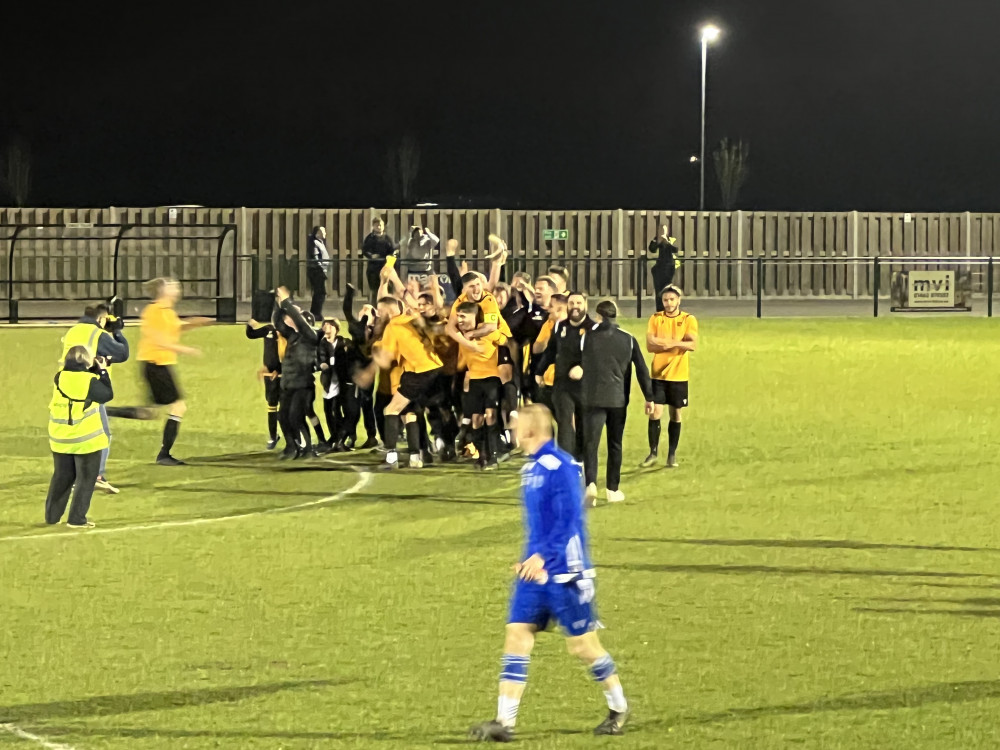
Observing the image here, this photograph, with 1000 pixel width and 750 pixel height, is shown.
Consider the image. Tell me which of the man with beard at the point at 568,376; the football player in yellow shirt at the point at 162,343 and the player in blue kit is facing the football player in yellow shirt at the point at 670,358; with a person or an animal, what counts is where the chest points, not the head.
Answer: the football player in yellow shirt at the point at 162,343

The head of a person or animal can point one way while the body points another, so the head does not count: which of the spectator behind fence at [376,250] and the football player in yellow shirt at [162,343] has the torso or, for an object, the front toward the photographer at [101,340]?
the spectator behind fence

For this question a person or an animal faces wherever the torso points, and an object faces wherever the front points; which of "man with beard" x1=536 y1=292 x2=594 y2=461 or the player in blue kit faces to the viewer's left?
the player in blue kit

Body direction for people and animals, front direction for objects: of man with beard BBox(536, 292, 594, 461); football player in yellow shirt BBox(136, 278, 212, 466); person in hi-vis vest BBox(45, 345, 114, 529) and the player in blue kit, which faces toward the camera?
the man with beard

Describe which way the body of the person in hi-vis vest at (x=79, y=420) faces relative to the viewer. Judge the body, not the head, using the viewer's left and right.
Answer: facing away from the viewer and to the right of the viewer

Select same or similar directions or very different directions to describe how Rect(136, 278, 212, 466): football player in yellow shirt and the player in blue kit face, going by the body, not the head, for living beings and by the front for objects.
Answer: very different directions

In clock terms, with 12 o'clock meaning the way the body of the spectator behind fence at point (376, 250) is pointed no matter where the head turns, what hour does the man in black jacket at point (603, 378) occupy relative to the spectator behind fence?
The man in black jacket is roughly at 12 o'clock from the spectator behind fence.

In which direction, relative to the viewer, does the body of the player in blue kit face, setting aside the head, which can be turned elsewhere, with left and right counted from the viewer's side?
facing to the left of the viewer

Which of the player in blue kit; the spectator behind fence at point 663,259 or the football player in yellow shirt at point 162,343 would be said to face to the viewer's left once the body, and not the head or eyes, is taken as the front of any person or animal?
the player in blue kit

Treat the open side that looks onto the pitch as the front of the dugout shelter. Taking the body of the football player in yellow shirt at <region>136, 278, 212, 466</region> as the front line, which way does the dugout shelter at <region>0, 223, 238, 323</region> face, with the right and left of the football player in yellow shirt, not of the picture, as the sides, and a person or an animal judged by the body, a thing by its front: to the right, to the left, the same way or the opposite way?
to the right

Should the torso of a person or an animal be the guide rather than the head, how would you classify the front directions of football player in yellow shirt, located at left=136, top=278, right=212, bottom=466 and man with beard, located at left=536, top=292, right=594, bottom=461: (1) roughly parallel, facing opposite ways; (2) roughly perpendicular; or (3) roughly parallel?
roughly perpendicular
